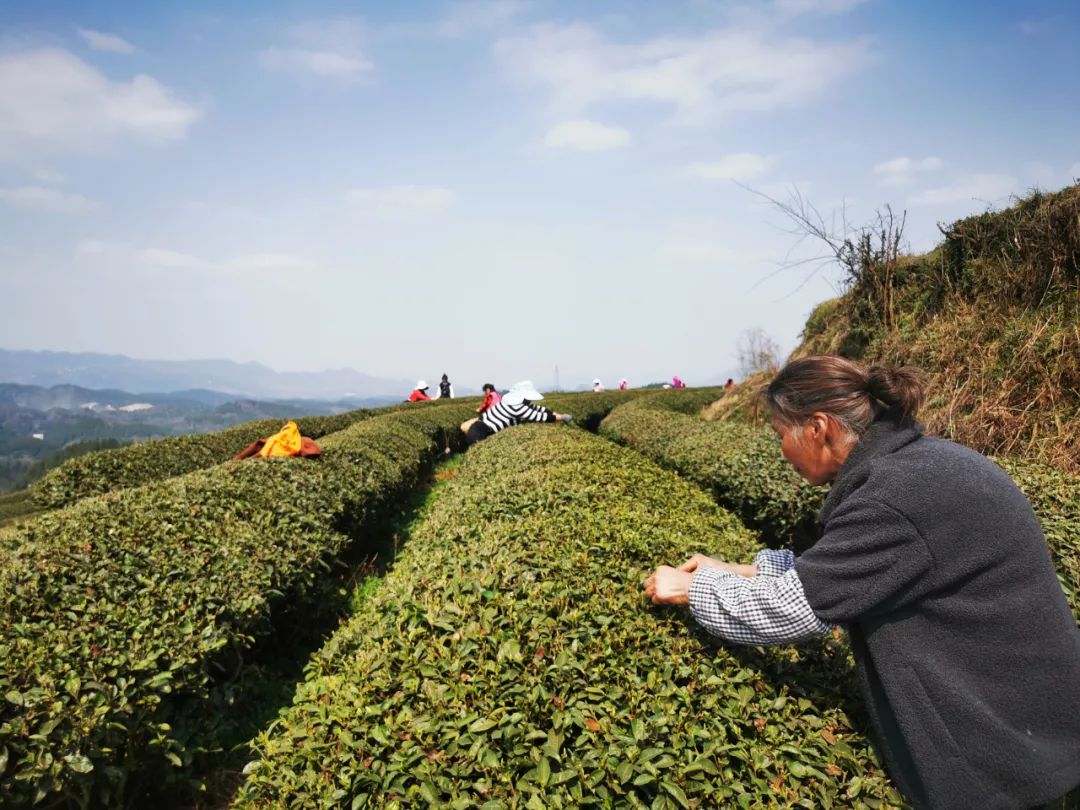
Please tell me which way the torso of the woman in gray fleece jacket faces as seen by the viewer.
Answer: to the viewer's left

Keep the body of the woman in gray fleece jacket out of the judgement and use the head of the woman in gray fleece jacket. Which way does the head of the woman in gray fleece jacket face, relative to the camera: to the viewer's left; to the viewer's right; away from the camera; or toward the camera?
to the viewer's left

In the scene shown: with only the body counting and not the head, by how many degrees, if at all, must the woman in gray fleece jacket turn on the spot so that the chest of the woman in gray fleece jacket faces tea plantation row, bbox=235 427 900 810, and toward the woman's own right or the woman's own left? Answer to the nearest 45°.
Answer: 0° — they already face it

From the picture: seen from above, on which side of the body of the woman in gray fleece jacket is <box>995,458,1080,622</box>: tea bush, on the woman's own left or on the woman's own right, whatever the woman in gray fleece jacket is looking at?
on the woman's own right

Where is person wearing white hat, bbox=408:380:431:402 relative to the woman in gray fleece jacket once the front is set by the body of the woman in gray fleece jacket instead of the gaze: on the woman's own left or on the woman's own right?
on the woman's own right

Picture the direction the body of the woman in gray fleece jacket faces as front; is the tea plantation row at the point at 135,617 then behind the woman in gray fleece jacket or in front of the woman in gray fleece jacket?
in front

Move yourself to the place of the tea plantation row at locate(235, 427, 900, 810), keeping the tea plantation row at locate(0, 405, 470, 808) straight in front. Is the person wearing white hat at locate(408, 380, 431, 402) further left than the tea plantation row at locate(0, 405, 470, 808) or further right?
right
